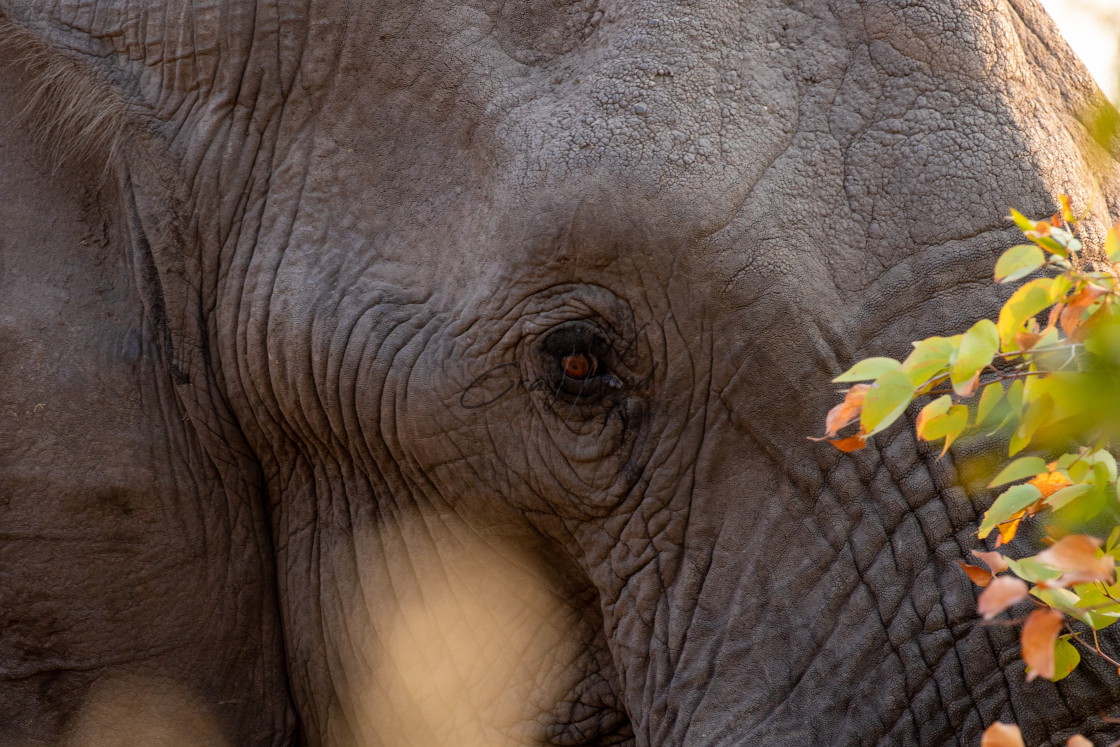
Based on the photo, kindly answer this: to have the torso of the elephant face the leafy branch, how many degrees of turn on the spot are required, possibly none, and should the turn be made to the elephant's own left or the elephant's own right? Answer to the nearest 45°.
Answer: approximately 45° to the elephant's own right

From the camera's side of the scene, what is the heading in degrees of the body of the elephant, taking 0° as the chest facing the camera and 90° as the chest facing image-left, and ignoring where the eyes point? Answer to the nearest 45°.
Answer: approximately 270°
